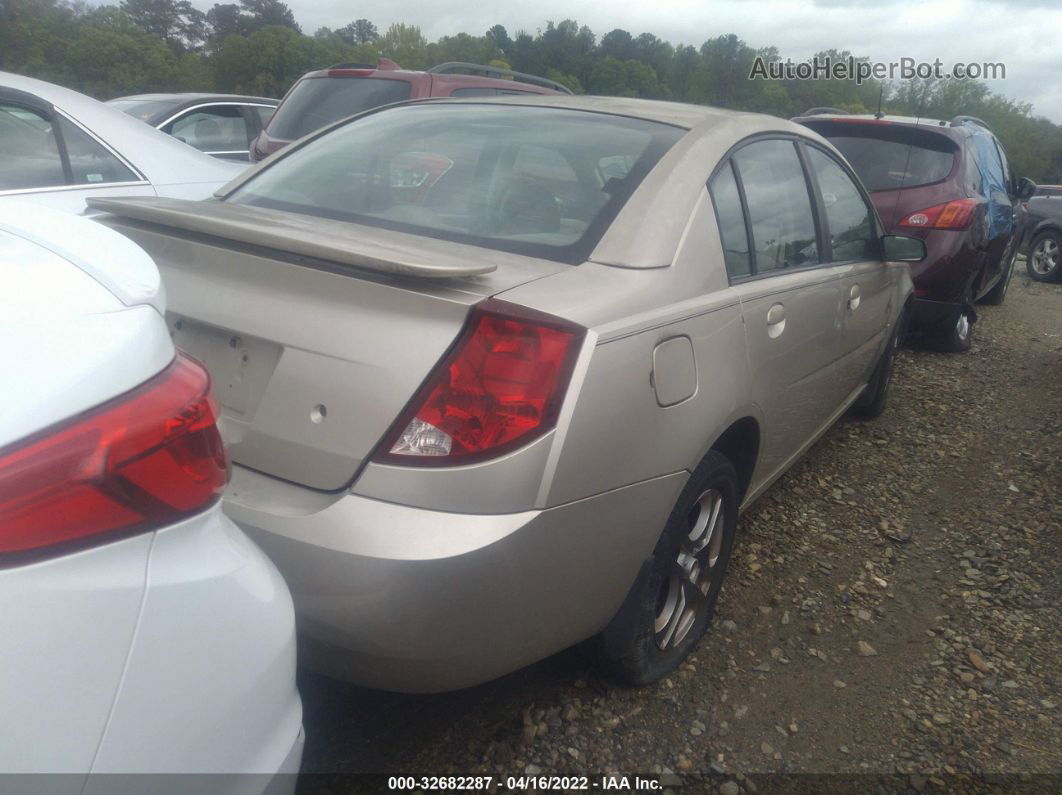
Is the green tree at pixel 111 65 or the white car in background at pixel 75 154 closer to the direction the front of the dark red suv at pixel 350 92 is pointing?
the green tree

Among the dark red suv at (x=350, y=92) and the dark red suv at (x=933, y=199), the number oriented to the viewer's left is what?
0

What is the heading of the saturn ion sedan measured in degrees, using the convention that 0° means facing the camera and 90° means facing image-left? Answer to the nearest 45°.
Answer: approximately 225°

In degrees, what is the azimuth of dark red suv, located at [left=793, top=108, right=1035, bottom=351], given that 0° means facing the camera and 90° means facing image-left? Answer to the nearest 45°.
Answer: approximately 225°

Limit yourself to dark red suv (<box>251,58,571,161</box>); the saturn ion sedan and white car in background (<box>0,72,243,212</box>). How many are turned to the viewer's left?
1

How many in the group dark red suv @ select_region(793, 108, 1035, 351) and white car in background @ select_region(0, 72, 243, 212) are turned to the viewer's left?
1

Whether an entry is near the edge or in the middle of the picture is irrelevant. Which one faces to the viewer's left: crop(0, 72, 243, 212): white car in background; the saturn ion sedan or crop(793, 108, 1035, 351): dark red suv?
the white car in background

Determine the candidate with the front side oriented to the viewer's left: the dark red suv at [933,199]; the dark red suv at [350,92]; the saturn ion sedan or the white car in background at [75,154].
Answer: the white car in background

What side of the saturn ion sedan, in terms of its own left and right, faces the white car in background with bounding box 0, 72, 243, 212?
left

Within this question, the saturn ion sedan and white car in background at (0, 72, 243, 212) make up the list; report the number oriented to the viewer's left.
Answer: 1

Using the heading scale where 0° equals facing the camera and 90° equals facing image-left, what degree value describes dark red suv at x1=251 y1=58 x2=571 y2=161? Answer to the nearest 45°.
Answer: approximately 225°

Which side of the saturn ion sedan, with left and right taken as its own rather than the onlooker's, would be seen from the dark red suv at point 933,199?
front

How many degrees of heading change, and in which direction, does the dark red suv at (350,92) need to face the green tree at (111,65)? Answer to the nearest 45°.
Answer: approximately 45° to its left

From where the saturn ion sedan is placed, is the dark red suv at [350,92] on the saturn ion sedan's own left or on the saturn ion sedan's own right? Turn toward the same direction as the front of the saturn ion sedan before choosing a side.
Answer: on the saturn ion sedan's own left
